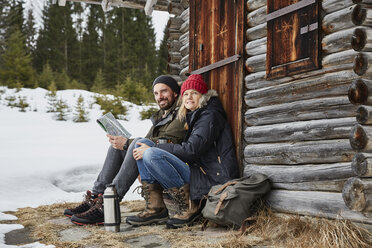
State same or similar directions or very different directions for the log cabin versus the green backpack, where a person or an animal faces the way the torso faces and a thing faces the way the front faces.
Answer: same or similar directions

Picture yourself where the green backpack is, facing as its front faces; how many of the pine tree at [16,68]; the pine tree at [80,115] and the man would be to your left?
0

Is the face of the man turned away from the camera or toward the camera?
toward the camera

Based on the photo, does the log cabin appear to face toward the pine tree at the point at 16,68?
no

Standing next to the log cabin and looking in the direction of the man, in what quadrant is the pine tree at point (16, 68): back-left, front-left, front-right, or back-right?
front-right

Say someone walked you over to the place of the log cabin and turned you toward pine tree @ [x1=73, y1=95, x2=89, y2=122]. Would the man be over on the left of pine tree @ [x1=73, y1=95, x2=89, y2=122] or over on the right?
left

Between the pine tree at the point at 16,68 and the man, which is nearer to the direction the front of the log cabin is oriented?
the man

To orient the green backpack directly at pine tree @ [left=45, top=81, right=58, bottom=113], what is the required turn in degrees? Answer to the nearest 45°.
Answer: approximately 90° to its right

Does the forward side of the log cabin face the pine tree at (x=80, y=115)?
no

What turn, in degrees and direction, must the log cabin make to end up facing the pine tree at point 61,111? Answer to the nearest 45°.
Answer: approximately 90° to its right

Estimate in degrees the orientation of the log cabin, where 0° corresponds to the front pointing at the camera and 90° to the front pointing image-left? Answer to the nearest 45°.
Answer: approximately 45°

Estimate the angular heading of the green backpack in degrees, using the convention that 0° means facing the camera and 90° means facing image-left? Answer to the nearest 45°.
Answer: approximately 45°

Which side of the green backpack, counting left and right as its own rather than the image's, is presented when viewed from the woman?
right

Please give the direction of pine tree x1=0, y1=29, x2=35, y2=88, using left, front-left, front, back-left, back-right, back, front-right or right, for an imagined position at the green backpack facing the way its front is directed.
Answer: right

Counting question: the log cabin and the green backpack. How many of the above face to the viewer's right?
0

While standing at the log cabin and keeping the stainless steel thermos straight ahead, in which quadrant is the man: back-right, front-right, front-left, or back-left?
front-right
